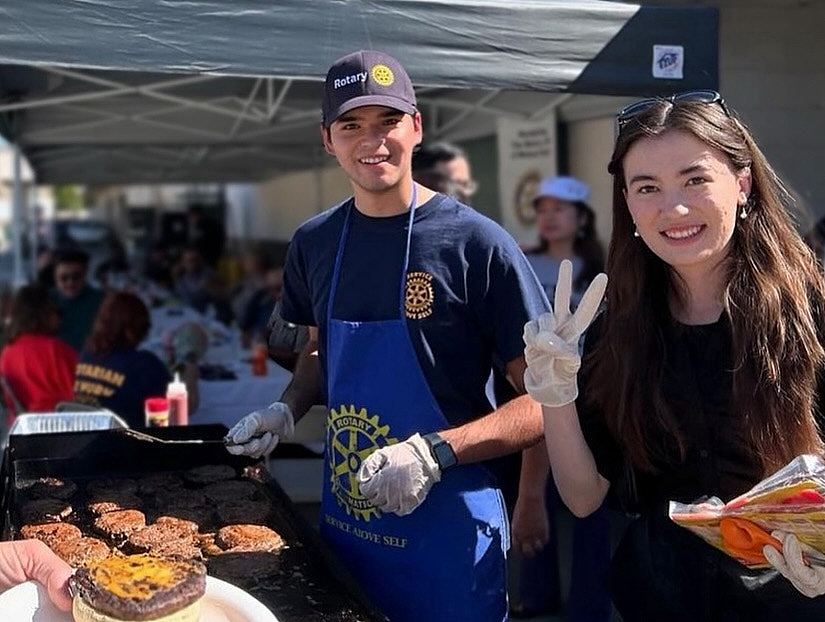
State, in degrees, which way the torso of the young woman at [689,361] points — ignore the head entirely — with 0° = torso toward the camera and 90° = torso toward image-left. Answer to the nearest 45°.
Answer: approximately 0°

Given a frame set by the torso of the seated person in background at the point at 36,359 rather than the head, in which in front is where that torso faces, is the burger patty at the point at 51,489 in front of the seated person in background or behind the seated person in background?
behind

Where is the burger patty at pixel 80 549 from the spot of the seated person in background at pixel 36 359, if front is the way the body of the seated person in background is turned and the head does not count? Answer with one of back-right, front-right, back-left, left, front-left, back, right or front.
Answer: back

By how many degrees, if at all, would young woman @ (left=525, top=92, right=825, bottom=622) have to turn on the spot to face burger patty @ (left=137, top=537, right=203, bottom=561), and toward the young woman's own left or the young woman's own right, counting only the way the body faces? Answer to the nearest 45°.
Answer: approximately 90° to the young woman's own right

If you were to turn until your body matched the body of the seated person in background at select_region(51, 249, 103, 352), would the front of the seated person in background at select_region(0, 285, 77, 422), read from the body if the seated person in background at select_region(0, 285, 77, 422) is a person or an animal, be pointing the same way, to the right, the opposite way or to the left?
the opposite way

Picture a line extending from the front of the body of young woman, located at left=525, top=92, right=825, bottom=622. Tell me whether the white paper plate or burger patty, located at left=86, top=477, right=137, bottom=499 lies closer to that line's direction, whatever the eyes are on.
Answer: the white paper plate

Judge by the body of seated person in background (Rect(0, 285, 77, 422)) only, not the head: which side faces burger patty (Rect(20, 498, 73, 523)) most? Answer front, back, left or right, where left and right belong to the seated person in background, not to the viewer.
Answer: back

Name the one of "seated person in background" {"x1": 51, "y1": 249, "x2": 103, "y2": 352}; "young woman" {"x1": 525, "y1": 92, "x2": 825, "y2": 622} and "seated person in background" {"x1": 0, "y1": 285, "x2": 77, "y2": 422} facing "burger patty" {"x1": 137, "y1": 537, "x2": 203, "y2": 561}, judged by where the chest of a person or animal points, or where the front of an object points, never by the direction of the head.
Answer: "seated person in background" {"x1": 51, "y1": 249, "x2": 103, "y2": 352}

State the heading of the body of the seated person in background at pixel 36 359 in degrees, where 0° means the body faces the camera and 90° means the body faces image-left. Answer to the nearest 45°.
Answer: approximately 180°
